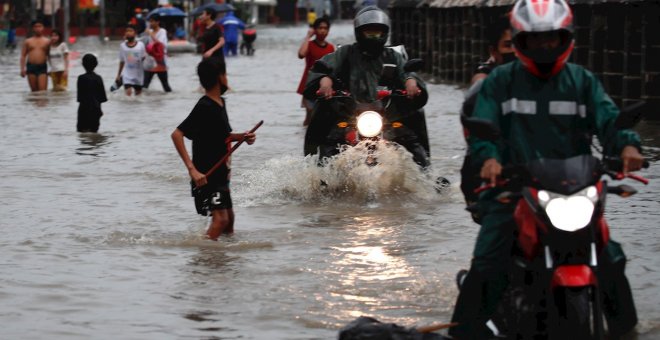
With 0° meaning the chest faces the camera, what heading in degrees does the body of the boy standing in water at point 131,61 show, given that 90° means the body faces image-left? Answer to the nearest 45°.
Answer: approximately 0°

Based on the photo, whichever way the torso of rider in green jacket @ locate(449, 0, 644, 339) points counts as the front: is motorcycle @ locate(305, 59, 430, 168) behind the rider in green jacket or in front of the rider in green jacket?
behind

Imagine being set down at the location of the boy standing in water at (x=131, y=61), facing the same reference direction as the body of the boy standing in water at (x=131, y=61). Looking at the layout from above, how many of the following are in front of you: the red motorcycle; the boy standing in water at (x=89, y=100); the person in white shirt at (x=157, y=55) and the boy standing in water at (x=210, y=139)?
3

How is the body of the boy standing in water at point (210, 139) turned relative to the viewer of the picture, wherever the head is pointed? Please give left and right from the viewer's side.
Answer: facing to the right of the viewer

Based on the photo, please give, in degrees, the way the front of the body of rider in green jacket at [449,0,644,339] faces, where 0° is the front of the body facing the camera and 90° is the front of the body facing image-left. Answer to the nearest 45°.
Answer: approximately 0°

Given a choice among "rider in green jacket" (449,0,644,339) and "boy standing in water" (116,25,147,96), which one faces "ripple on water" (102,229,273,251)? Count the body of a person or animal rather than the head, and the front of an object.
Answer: the boy standing in water
